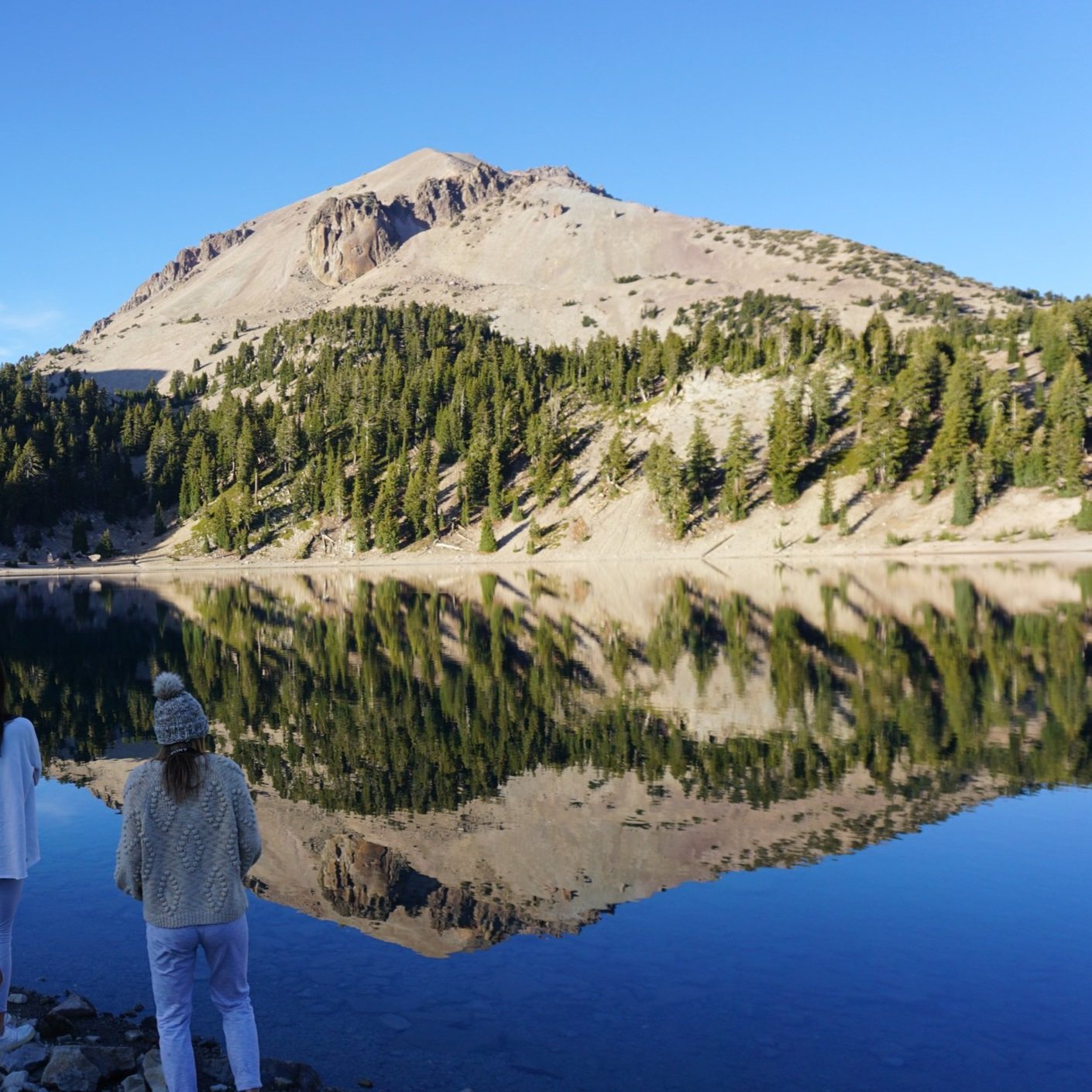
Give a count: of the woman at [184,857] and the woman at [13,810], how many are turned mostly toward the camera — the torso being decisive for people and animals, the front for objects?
0

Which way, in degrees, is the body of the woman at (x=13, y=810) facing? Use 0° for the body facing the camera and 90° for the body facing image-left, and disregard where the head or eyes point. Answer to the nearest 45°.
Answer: approximately 225°

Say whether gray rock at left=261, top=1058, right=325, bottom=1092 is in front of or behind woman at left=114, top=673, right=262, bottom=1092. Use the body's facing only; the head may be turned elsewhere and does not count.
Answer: in front

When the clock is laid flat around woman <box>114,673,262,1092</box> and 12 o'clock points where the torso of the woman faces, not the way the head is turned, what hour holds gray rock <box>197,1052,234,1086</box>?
The gray rock is roughly at 12 o'clock from the woman.

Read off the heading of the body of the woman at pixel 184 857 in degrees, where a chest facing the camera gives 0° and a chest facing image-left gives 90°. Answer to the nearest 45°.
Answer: approximately 180°

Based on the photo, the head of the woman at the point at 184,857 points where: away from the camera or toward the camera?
away from the camera
